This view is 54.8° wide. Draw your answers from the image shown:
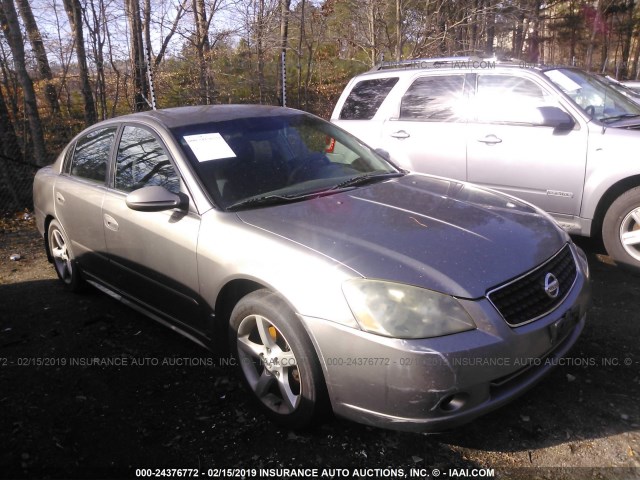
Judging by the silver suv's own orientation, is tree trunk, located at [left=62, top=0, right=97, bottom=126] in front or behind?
behind

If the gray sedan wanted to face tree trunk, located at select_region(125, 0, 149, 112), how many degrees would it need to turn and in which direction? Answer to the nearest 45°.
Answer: approximately 135° to its left

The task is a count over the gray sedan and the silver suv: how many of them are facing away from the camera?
0

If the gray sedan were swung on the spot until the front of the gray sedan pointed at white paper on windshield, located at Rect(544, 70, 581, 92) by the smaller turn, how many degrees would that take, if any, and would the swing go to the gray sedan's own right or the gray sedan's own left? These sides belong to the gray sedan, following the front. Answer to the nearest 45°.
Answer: approximately 90° to the gray sedan's own left

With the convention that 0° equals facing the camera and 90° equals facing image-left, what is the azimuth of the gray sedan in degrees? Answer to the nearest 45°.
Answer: approximately 315°

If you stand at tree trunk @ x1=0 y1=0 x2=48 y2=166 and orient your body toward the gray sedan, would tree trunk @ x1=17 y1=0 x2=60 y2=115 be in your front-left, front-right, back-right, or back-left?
back-left

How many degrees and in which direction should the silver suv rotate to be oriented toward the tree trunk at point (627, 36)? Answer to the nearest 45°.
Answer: approximately 135° to its left

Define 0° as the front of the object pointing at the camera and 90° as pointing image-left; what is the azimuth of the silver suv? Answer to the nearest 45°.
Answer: approximately 315°

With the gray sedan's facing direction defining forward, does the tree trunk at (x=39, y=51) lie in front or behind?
behind
